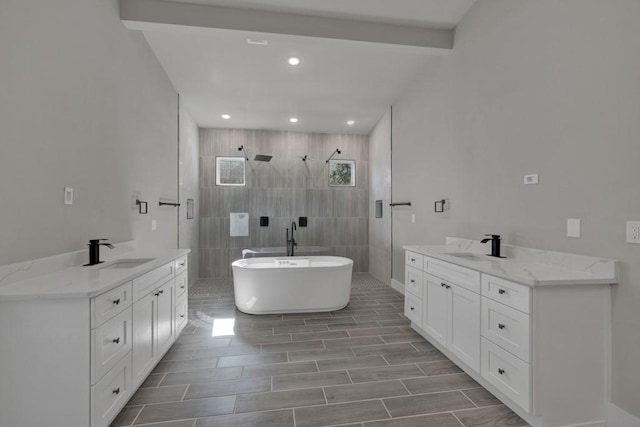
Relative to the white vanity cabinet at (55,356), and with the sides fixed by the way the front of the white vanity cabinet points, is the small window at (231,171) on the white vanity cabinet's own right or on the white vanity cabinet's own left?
on the white vanity cabinet's own left

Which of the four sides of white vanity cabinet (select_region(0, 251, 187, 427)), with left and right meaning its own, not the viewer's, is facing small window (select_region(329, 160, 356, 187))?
left

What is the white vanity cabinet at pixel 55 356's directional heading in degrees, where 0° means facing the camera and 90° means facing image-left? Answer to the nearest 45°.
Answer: approximately 315°

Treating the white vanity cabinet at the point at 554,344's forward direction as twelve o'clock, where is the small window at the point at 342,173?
The small window is roughly at 3 o'clock from the white vanity cabinet.

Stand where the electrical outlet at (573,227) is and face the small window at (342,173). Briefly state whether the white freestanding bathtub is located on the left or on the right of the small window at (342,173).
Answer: left

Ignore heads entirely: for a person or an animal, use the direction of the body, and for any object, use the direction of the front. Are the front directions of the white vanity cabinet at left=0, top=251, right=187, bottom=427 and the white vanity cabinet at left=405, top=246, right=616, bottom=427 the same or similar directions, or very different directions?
very different directions

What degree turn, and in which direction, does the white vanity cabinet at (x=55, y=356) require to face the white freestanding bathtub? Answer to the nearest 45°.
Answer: approximately 90° to its left

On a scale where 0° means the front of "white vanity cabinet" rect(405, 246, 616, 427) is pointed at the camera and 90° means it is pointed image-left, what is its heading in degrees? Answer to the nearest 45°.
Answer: approximately 45°

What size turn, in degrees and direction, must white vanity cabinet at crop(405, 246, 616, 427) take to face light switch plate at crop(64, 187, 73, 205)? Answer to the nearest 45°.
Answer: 0° — it already faces it

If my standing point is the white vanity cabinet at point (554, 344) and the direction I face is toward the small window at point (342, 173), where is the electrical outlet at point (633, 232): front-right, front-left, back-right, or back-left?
back-right
